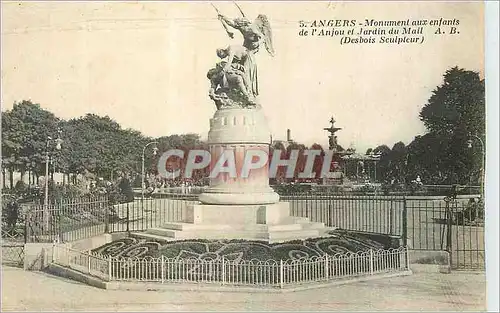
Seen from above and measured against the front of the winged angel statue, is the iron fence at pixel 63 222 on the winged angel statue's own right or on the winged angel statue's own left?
on the winged angel statue's own right

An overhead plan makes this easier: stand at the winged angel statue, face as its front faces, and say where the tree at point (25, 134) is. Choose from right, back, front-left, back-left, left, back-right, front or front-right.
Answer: front-right

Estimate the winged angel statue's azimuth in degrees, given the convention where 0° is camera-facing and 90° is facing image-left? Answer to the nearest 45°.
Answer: approximately 45°

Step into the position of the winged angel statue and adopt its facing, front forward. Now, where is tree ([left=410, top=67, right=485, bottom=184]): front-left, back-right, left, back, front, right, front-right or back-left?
back-right

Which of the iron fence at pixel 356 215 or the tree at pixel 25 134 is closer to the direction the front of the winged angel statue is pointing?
the tree
